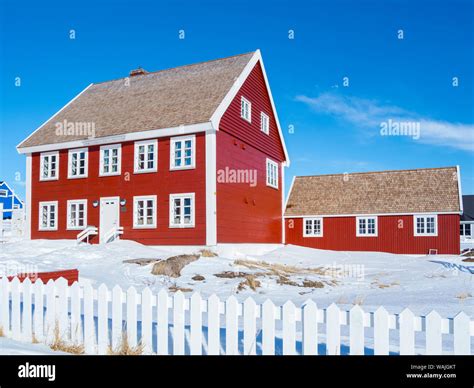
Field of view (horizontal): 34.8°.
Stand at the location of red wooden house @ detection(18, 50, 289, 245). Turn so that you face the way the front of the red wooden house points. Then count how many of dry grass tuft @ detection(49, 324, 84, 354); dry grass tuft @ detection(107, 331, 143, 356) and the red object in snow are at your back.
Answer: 0

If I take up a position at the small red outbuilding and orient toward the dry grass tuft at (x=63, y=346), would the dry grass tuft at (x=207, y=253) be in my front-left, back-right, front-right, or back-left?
front-right

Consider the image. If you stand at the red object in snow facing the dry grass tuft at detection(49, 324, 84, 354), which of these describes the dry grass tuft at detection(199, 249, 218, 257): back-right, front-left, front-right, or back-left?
back-left

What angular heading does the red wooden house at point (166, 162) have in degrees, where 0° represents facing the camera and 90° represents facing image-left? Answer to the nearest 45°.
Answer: approximately 45°

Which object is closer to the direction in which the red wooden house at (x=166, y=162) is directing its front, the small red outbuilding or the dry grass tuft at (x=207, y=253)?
the dry grass tuft

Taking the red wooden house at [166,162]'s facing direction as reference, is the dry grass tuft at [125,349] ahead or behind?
ahead

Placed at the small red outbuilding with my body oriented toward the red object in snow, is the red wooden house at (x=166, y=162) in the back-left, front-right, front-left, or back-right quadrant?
front-right

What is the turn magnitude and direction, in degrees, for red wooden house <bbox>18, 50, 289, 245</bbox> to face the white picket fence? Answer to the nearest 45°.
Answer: approximately 45° to its left

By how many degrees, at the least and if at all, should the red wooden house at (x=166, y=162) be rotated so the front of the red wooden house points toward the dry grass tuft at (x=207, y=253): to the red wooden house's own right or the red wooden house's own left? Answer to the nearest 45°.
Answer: approximately 45° to the red wooden house's own left
